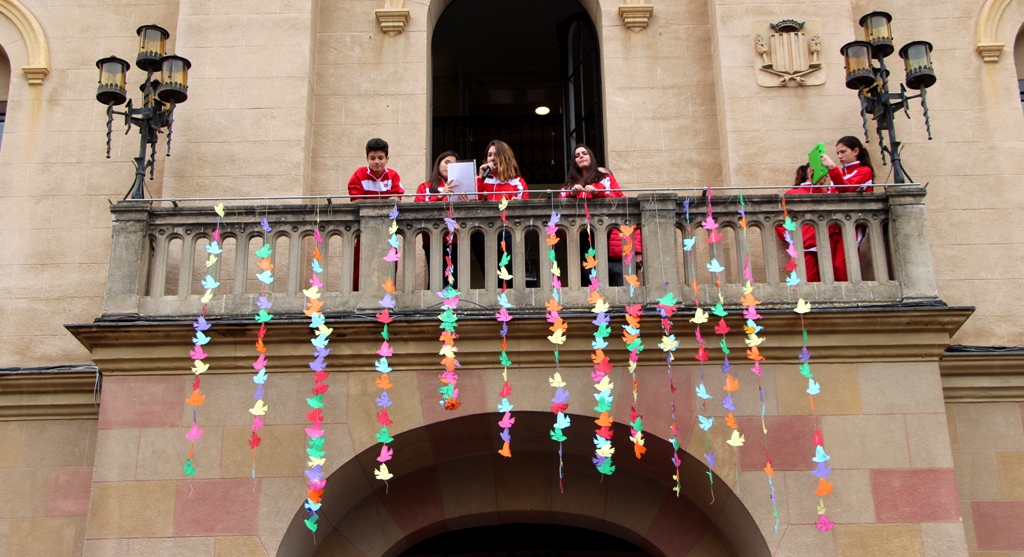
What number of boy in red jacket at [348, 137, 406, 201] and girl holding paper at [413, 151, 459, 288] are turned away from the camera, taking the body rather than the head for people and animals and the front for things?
0

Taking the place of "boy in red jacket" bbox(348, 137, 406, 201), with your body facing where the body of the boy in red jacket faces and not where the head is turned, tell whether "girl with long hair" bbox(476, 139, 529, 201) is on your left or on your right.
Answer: on your left

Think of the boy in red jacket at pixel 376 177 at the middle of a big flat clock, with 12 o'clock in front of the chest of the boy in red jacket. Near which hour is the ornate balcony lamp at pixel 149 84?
The ornate balcony lamp is roughly at 3 o'clock from the boy in red jacket.

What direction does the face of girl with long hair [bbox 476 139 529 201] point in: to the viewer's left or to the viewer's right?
to the viewer's left

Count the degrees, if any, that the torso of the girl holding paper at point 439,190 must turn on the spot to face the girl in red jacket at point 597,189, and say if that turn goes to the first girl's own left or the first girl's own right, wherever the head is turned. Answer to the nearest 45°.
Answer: approximately 45° to the first girl's own left

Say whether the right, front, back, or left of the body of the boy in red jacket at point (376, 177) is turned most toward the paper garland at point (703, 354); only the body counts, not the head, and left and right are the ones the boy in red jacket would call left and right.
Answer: left

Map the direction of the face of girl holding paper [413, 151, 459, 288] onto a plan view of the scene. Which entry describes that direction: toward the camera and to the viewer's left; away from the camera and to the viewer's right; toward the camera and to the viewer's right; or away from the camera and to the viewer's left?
toward the camera and to the viewer's right

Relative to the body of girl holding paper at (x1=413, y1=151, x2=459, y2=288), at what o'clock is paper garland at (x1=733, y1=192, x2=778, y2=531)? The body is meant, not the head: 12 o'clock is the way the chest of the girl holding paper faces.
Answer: The paper garland is roughly at 11 o'clock from the girl holding paper.

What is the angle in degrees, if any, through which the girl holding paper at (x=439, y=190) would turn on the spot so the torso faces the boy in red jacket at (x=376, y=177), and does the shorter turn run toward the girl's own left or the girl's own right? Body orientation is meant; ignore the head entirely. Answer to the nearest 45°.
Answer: approximately 135° to the girl's own right

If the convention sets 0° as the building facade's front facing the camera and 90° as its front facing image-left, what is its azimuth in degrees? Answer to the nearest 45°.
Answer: approximately 0°
